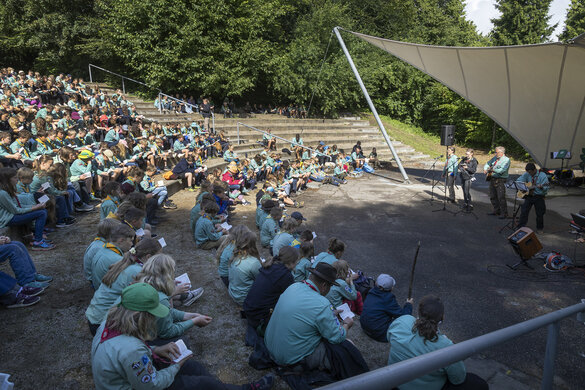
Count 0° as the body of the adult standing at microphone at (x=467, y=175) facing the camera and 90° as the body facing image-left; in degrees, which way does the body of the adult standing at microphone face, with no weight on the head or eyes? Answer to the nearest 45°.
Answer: approximately 45°

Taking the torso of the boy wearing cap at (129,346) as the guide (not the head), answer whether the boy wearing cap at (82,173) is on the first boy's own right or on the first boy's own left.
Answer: on the first boy's own left

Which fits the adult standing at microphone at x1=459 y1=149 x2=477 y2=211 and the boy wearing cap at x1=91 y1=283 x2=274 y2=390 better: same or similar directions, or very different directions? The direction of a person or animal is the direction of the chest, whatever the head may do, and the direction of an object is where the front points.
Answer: very different directions

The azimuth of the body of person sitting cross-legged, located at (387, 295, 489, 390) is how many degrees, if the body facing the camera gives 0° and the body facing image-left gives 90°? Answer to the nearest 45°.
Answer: approximately 225°

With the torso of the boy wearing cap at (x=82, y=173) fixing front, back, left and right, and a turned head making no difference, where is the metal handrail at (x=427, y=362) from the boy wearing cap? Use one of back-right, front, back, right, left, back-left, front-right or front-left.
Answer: front-right

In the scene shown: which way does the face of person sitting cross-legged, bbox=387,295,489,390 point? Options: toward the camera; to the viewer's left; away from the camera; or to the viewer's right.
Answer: away from the camera

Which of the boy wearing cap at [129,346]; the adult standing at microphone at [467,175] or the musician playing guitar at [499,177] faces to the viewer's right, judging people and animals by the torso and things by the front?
the boy wearing cap

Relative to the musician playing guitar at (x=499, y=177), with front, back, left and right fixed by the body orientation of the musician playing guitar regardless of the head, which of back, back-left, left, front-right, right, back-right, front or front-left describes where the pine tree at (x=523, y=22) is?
back-right

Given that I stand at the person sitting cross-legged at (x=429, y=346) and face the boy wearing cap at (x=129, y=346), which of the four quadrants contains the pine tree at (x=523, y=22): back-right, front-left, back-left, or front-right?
back-right

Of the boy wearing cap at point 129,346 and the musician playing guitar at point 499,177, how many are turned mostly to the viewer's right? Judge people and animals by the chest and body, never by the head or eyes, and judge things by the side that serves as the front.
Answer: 1

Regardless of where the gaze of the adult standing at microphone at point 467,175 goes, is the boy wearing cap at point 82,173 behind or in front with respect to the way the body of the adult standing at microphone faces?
in front

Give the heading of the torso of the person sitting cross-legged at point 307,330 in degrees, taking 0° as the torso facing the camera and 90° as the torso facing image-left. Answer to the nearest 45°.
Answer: approximately 225°

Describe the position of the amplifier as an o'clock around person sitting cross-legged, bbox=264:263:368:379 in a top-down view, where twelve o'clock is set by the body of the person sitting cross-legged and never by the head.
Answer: The amplifier is roughly at 12 o'clock from the person sitting cross-legged.

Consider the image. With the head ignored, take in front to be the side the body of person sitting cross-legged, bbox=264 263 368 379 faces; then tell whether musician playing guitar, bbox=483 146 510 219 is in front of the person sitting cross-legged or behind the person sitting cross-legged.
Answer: in front

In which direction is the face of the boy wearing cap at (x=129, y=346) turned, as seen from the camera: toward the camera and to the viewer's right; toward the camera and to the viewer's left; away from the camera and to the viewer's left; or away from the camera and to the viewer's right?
away from the camera and to the viewer's right

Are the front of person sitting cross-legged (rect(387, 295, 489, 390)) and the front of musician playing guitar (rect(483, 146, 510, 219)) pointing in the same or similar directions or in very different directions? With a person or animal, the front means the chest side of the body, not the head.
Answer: very different directions

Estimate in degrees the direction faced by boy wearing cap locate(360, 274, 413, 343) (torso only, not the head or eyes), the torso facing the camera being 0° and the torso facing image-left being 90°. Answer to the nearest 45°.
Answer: approximately 225°
